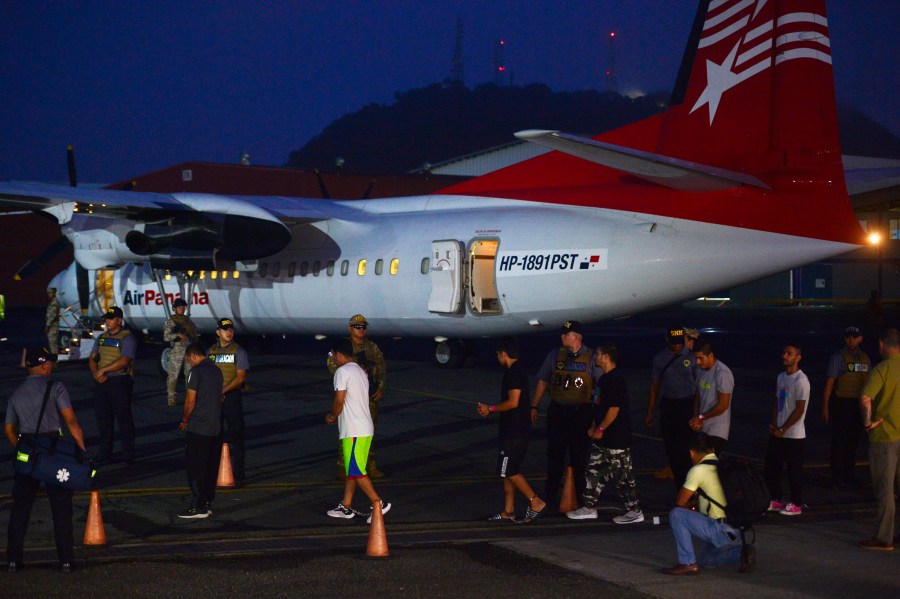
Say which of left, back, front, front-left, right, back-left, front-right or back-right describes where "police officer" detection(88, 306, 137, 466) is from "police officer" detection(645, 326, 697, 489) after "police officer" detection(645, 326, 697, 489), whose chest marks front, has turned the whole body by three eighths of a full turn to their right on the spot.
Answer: front-left

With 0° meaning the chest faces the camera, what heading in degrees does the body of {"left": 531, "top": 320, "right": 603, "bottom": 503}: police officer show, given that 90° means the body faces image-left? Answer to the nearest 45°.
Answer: approximately 0°

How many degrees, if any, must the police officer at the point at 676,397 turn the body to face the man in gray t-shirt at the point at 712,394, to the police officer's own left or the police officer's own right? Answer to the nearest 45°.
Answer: approximately 45° to the police officer's own left

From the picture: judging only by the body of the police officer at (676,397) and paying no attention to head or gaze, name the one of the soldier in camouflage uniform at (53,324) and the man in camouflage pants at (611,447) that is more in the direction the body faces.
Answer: the man in camouflage pants

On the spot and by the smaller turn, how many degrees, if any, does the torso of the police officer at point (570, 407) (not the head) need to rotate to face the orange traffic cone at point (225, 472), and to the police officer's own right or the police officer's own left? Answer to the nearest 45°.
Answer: approximately 90° to the police officer's own right

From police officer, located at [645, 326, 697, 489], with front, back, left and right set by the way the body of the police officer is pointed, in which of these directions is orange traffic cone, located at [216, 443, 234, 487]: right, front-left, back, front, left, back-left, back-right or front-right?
right

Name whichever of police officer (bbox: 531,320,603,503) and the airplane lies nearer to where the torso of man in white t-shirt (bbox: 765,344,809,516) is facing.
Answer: the police officer

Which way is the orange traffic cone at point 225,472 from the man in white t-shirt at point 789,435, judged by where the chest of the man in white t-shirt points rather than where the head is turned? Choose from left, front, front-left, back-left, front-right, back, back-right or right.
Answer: front-right

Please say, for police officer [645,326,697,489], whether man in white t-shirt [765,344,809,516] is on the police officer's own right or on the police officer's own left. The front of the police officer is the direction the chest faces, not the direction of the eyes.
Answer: on the police officer's own left

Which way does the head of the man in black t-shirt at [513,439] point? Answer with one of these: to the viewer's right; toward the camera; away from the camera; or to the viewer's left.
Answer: to the viewer's left
